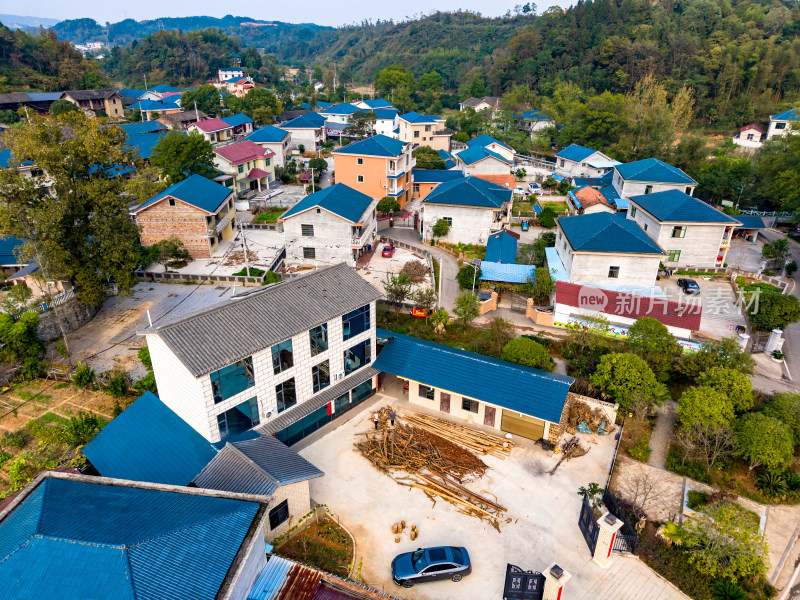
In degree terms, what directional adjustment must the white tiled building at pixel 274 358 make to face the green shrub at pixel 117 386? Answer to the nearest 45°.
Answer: approximately 180°

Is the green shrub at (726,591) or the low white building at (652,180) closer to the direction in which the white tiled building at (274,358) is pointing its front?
the green shrub

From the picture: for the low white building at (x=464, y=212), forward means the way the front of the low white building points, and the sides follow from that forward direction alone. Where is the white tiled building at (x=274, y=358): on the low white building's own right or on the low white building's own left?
on the low white building's own right

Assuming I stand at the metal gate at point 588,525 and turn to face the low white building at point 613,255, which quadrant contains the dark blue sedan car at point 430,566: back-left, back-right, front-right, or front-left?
back-left

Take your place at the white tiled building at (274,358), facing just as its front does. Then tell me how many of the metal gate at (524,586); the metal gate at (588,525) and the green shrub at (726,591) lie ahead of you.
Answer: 3

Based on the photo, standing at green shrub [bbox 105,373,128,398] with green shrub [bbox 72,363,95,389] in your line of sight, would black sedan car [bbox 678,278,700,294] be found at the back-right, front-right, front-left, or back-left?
back-right
